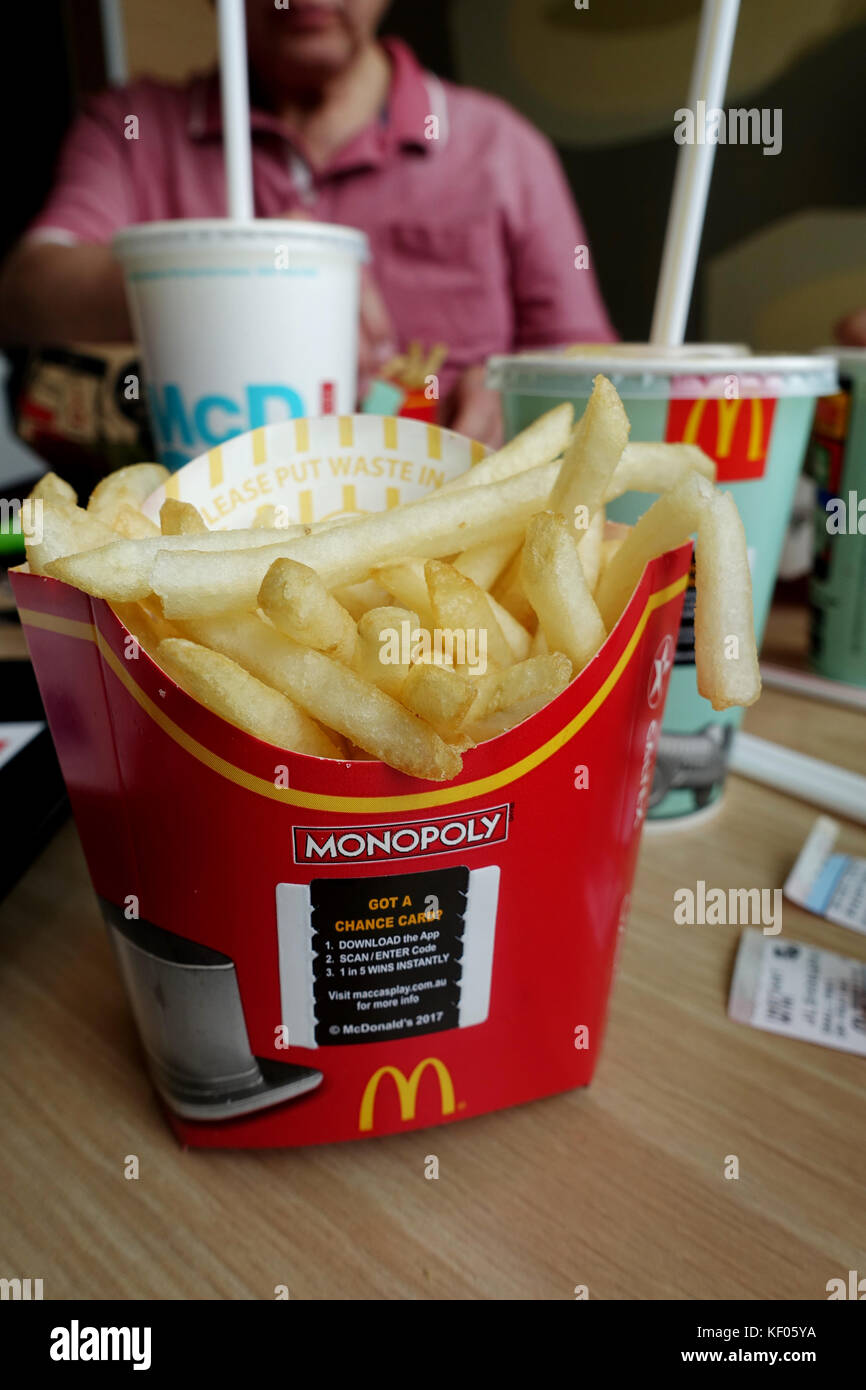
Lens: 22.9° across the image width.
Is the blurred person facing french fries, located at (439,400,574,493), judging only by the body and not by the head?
yes

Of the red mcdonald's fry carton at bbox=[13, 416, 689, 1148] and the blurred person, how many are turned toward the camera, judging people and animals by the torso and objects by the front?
2

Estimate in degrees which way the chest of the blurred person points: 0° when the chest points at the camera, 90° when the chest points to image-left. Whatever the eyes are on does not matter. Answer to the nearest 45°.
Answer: approximately 0°

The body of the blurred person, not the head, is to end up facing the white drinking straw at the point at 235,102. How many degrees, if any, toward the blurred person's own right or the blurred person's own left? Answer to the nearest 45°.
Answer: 0° — they already face it

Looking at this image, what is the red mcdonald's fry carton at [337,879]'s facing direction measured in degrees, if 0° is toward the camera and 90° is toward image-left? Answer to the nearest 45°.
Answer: approximately 0°

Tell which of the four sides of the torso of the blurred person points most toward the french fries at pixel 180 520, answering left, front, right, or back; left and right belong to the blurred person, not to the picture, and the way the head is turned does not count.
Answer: front
